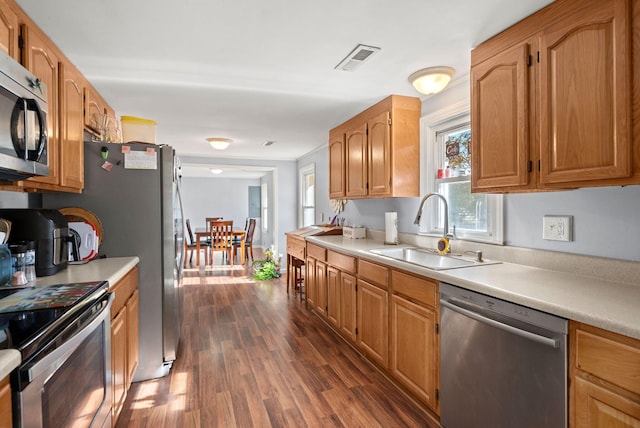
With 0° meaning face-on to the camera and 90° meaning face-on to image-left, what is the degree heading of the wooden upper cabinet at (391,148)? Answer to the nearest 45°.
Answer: approximately 45°

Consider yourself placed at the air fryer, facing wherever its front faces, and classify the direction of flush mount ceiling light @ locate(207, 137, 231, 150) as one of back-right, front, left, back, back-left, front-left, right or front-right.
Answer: left

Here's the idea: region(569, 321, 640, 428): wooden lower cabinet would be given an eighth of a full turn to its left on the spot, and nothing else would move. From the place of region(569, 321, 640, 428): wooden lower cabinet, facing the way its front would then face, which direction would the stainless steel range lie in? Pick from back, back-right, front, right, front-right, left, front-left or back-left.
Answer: front-right

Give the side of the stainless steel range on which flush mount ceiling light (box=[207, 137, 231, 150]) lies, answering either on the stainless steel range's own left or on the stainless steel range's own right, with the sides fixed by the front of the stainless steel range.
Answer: on the stainless steel range's own left

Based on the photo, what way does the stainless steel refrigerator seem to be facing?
to the viewer's right

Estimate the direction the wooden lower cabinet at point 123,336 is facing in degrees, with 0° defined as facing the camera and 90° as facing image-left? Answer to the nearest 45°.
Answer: approximately 270°

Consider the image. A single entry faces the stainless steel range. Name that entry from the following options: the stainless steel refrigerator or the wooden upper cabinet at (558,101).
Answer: the wooden upper cabinet

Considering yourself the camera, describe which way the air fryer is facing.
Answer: facing the viewer and to the right of the viewer

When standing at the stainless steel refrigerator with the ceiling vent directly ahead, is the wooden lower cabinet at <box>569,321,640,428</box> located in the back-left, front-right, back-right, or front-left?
front-right

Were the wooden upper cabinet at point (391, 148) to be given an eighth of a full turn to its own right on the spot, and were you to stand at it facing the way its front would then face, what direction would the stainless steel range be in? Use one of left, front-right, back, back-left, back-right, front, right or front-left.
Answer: front-left

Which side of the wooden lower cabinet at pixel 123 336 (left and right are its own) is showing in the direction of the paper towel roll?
front

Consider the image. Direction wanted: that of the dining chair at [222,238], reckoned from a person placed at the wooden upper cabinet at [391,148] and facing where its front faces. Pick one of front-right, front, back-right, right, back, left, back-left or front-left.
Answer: right

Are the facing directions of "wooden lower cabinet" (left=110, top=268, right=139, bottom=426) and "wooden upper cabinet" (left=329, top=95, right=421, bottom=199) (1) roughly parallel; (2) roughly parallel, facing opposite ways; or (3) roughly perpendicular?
roughly parallel, facing opposite ways

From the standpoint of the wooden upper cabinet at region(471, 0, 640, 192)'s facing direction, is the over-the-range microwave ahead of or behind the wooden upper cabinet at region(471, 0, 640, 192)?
ahead

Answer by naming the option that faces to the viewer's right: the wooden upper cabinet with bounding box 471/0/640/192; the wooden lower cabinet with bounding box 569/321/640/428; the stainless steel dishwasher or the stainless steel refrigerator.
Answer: the stainless steel refrigerator

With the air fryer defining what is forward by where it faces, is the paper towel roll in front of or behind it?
in front

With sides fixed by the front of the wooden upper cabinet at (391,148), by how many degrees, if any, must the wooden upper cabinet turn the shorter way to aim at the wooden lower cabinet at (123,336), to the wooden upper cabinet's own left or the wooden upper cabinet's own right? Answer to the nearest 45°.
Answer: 0° — it already faces it
